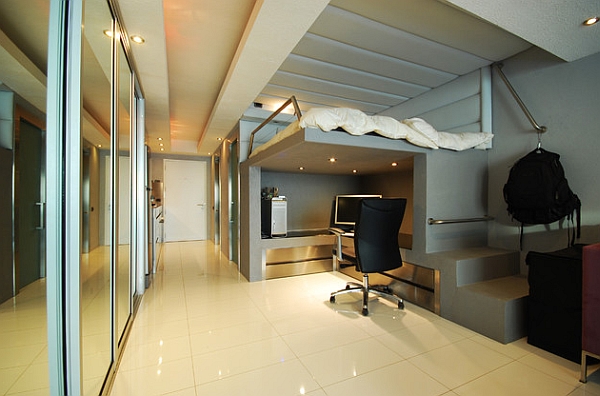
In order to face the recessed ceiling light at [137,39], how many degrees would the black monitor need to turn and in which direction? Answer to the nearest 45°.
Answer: approximately 45° to its right

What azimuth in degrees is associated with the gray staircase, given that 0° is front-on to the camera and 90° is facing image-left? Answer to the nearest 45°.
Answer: approximately 315°

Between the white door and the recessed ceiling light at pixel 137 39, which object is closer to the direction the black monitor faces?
the recessed ceiling light

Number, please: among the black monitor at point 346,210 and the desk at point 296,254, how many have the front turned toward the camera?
2

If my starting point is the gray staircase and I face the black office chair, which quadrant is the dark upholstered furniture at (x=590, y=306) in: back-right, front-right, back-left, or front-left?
back-left

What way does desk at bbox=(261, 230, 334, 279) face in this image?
toward the camera

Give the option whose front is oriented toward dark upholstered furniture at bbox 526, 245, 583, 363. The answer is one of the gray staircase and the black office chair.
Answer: the gray staircase

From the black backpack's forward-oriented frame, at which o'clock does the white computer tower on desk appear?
The white computer tower on desk is roughly at 1 o'clock from the black backpack.

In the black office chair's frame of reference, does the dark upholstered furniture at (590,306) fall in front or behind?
behind

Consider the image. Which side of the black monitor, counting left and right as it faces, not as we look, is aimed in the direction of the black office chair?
front

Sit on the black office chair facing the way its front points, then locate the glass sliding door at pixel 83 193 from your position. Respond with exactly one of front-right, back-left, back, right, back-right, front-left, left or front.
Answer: left
